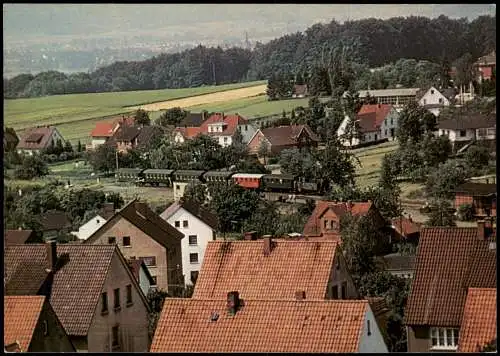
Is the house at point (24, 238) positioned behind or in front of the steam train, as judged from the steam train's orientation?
behind

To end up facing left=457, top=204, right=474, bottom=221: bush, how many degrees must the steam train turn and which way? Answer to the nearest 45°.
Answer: approximately 45° to its right

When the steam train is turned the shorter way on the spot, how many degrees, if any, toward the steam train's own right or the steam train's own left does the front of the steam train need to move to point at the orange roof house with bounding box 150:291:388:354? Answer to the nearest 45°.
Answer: approximately 90° to the steam train's own right

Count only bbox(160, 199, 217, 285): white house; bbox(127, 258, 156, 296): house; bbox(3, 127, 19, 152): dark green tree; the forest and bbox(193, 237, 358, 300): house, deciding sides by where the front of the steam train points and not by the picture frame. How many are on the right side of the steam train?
3

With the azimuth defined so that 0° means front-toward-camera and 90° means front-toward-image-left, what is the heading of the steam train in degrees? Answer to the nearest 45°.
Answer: approximately 270°

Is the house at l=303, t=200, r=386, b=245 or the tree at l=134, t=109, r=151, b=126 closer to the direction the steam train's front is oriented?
the house
